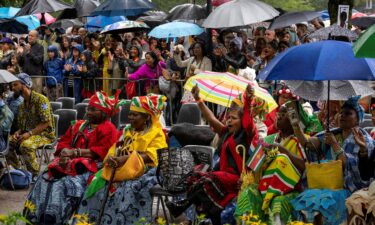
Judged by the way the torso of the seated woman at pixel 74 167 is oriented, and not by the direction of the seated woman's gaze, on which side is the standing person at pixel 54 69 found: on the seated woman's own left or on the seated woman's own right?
on the seated woman's own right

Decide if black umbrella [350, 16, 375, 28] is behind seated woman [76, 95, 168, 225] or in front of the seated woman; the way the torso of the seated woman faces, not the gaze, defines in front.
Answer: behind

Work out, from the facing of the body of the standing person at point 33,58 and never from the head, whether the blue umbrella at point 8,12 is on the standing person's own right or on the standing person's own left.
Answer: on the standing person's own right

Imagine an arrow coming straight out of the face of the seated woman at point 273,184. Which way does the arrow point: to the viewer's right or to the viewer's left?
to the viewer's left

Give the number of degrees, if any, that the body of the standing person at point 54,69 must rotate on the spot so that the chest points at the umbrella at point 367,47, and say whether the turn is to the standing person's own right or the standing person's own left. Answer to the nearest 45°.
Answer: approximately 45° to the standing person's own left

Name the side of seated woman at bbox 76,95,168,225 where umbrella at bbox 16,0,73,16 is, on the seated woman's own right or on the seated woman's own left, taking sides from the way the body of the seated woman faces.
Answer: on the seated woman's own right

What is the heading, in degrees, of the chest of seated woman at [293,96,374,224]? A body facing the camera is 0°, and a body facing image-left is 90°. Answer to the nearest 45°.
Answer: approximately 45°
